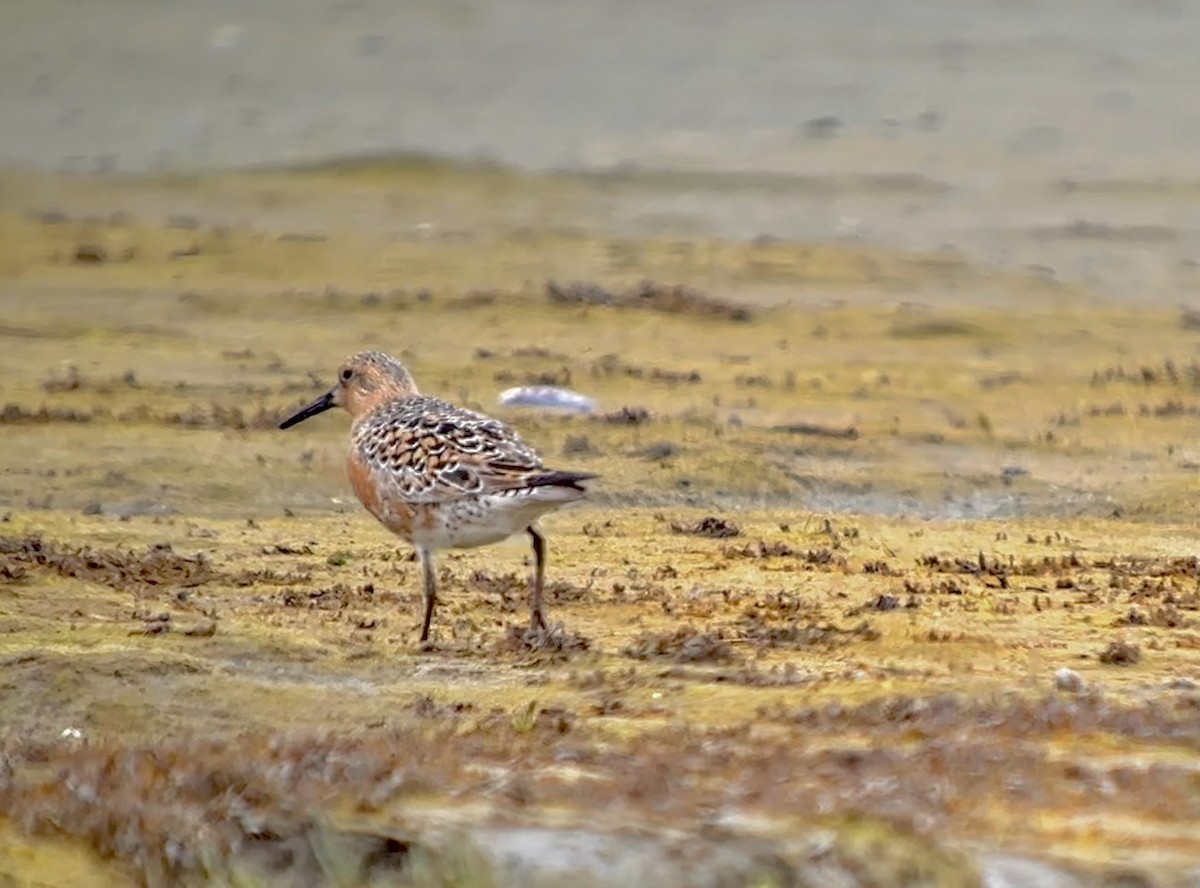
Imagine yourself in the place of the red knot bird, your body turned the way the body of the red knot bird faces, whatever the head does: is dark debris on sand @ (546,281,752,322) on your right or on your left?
on your right

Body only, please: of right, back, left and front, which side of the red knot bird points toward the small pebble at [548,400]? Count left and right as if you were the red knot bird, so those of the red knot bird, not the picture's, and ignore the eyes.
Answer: right

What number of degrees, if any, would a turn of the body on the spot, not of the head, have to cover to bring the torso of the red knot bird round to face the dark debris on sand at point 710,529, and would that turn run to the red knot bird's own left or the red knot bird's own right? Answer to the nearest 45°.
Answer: approximately 135° to the red knot bird's own right

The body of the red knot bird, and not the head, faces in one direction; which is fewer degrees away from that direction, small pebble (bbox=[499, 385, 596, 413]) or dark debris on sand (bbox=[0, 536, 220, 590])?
the dark debris on sand

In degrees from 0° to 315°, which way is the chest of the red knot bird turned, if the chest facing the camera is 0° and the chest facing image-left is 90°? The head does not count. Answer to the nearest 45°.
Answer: approximately 90°

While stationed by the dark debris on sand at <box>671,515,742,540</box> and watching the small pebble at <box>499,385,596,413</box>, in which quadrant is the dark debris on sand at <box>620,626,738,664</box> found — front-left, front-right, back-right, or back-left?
back-left

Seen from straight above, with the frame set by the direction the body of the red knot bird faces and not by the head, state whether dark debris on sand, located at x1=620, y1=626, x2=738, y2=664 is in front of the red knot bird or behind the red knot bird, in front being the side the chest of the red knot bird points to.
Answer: behind
